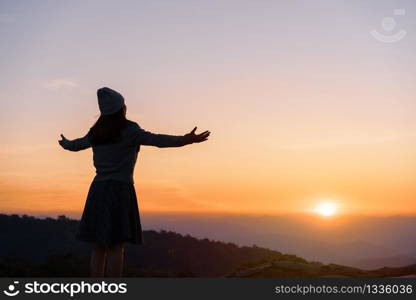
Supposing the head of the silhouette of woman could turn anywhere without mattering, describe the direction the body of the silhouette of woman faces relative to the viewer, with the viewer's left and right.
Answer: facing away from the viewer and to the right of the viewer
